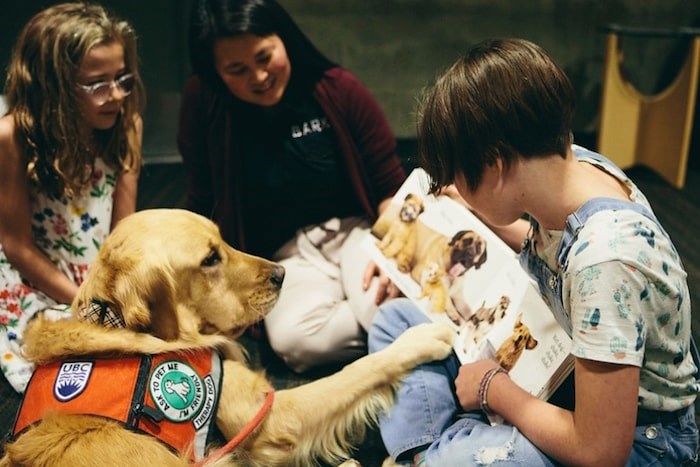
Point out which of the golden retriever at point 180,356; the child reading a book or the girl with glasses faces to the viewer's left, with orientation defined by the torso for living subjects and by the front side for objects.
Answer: the child reading a book

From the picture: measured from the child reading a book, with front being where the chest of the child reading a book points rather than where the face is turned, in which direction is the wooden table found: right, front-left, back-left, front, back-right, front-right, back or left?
right

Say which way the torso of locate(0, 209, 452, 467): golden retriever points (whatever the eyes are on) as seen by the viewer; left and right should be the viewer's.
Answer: facing to the right of the viewer

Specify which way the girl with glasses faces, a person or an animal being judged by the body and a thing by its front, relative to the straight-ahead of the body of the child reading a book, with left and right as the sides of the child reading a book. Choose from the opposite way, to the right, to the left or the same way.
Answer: the opposite way

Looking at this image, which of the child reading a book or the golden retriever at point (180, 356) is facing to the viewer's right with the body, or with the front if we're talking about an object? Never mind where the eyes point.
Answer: the golden retriever

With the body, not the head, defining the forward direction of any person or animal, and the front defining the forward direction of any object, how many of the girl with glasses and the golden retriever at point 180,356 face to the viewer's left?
0

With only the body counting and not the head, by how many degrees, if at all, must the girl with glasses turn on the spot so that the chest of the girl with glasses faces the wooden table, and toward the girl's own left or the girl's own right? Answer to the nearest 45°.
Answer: approximately 45° to the girl's own left

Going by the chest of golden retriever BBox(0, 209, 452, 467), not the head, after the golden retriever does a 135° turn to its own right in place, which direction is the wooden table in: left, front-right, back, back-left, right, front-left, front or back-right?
back

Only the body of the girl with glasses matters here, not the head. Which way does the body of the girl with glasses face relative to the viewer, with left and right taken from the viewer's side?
facing the viewer and to the right of the viewer

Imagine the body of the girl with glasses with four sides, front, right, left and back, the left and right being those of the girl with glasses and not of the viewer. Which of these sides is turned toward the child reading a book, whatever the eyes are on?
front

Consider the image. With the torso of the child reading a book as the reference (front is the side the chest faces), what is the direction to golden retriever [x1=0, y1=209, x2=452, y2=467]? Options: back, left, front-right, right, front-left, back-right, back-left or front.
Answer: front

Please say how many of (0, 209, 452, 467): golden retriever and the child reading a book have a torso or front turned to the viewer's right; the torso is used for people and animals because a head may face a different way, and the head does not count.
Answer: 1

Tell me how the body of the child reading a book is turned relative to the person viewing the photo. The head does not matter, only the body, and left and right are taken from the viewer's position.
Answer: facing to the left of the viewer

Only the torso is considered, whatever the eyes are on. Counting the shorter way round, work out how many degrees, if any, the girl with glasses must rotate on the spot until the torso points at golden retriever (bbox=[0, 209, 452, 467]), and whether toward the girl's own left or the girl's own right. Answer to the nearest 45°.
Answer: approximately 45° to the girl's own right

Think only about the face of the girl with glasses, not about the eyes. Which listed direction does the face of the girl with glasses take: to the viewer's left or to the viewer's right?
to the viewer's right

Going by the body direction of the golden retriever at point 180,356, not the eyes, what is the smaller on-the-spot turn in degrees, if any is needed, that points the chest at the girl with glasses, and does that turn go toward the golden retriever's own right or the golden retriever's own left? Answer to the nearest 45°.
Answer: approximately 90° to the golden retriever's own left
